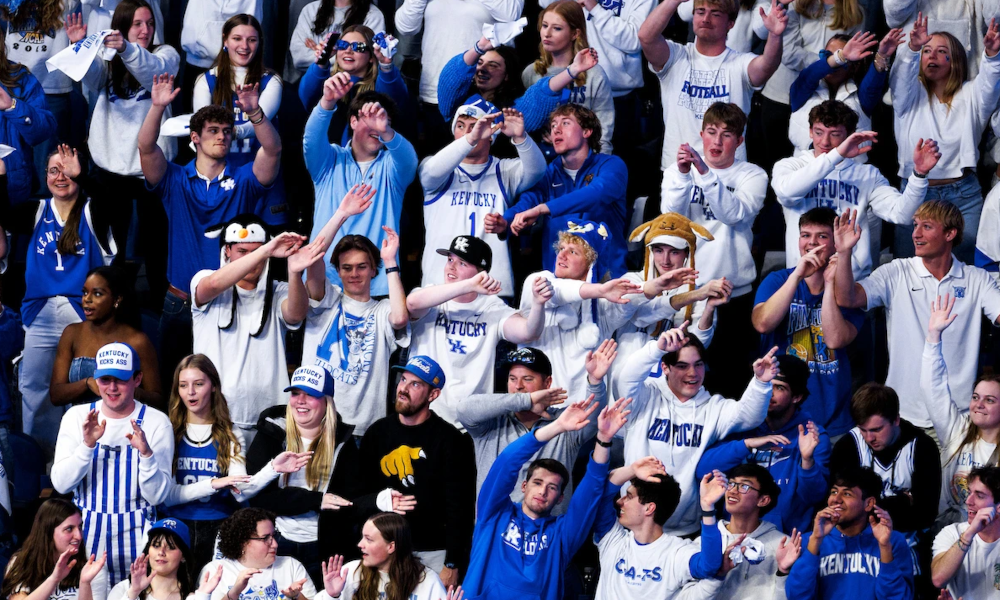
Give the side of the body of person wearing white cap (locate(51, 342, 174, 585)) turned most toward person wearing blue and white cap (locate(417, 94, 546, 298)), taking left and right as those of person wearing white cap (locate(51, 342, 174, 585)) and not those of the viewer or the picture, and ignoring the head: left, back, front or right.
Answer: left

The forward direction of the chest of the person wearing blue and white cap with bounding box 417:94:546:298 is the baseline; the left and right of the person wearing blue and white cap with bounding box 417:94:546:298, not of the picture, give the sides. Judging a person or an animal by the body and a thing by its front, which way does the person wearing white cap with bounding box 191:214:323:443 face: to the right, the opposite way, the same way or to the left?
the same way

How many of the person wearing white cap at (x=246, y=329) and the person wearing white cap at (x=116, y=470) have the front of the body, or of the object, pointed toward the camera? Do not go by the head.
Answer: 2

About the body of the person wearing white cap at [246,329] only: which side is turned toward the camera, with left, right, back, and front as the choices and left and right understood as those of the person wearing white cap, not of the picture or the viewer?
front

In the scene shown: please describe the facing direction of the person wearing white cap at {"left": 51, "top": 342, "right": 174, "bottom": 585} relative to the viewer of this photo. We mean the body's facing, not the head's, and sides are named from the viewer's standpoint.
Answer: facing the viewer

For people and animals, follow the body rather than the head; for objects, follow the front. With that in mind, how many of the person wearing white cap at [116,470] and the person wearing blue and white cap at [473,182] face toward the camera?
2

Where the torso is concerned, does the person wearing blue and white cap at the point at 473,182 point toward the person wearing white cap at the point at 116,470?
no

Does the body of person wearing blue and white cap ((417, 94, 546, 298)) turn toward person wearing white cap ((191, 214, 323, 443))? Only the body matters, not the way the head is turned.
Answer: no

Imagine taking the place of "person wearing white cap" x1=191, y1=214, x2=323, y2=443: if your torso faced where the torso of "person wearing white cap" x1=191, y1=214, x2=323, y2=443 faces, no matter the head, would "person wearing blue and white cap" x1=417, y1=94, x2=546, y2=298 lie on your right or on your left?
on your left

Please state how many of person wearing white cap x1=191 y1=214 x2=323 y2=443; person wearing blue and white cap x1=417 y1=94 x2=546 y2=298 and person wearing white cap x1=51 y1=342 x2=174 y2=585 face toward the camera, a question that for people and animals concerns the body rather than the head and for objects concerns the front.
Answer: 3

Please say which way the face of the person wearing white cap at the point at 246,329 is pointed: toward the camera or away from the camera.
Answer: toward the camera

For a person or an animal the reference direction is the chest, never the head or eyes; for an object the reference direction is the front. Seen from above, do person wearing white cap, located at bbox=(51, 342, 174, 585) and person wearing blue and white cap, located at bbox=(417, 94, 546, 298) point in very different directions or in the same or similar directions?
same or similar directions
